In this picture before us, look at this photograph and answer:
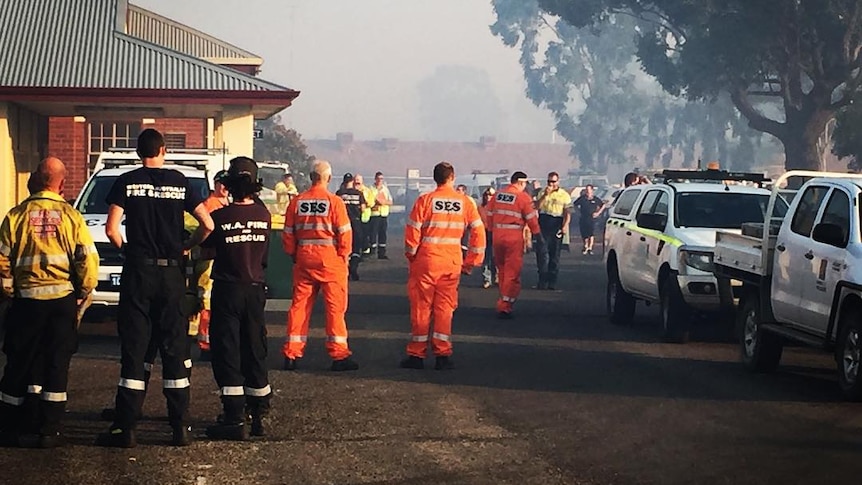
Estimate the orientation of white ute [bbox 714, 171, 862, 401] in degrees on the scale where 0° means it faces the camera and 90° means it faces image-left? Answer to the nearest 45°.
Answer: approximately 315°

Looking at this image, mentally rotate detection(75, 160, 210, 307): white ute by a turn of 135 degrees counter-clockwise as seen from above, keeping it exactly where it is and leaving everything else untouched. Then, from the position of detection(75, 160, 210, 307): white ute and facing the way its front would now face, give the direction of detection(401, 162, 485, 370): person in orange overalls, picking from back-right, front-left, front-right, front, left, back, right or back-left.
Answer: front-right

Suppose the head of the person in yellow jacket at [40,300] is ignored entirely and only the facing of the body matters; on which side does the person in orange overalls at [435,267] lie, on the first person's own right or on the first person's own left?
on the first person's own right

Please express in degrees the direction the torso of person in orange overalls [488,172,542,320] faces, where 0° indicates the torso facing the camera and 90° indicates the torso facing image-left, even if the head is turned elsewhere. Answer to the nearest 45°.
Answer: approximately 225°

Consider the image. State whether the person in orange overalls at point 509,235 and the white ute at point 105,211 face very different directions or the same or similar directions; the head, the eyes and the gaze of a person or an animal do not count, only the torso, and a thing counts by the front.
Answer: very different directions

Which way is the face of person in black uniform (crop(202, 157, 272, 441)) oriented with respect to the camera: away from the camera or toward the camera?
away from the camera

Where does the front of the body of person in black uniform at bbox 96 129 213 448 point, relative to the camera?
away from the camera

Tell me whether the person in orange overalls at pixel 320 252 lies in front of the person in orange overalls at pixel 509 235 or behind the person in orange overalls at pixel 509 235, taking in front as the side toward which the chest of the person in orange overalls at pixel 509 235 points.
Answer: behind

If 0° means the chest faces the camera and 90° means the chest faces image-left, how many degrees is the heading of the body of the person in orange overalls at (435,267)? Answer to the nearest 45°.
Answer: approximately 180°

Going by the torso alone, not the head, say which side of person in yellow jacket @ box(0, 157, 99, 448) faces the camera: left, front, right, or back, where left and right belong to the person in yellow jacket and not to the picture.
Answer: back

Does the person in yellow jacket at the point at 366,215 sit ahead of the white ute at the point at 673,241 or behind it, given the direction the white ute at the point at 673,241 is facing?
behind

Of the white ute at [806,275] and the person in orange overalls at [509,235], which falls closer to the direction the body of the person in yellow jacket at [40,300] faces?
the person in orange overalls

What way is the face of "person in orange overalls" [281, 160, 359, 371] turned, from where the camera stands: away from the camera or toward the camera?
away from the camera
